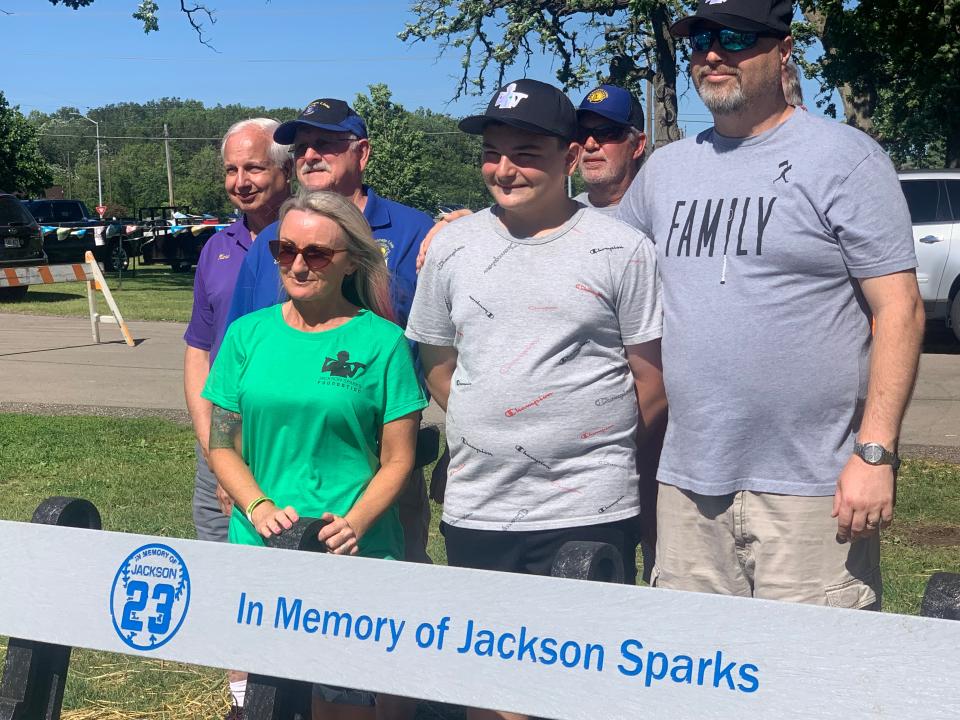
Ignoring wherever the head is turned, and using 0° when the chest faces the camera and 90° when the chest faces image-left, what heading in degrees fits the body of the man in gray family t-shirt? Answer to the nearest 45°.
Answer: approximately 45°

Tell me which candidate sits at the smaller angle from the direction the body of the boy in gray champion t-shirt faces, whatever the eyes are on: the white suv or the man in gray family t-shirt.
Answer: the man in gray family t-shirt

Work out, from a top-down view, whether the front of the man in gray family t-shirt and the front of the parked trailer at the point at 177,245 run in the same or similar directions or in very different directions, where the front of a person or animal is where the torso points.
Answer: very different directions

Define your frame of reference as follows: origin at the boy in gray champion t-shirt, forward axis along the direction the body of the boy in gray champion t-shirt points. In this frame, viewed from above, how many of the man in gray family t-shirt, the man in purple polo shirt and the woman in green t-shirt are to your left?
1

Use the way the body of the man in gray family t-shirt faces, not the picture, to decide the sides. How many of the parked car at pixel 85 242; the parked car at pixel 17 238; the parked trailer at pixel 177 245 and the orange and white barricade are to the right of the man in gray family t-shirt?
4

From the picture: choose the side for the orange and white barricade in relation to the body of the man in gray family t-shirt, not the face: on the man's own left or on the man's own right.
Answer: on the man's own right

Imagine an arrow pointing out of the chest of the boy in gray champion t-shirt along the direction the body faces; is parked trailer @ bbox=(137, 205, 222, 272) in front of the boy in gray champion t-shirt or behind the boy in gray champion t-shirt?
behind

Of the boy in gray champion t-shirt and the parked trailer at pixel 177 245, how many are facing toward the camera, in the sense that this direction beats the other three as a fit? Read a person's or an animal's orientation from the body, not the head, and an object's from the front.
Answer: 1

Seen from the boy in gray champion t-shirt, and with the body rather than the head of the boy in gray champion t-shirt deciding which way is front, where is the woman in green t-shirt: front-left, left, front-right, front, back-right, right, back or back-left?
right
